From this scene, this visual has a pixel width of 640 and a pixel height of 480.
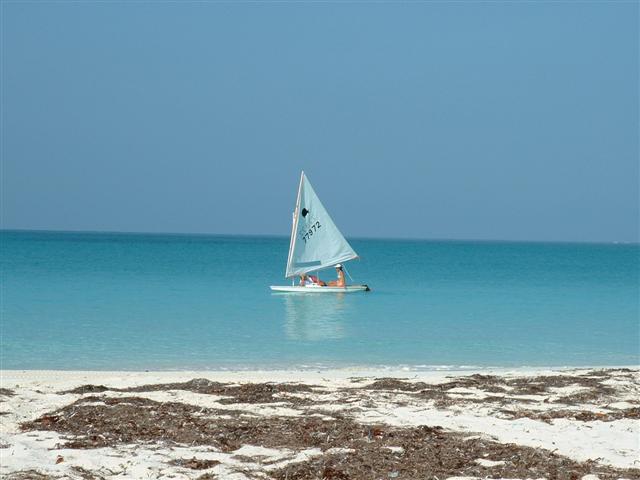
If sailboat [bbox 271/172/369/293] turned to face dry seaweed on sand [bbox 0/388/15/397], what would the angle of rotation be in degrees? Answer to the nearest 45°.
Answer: approximately 90° to its left

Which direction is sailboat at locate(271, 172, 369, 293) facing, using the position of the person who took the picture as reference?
facing to the left of the viewer
